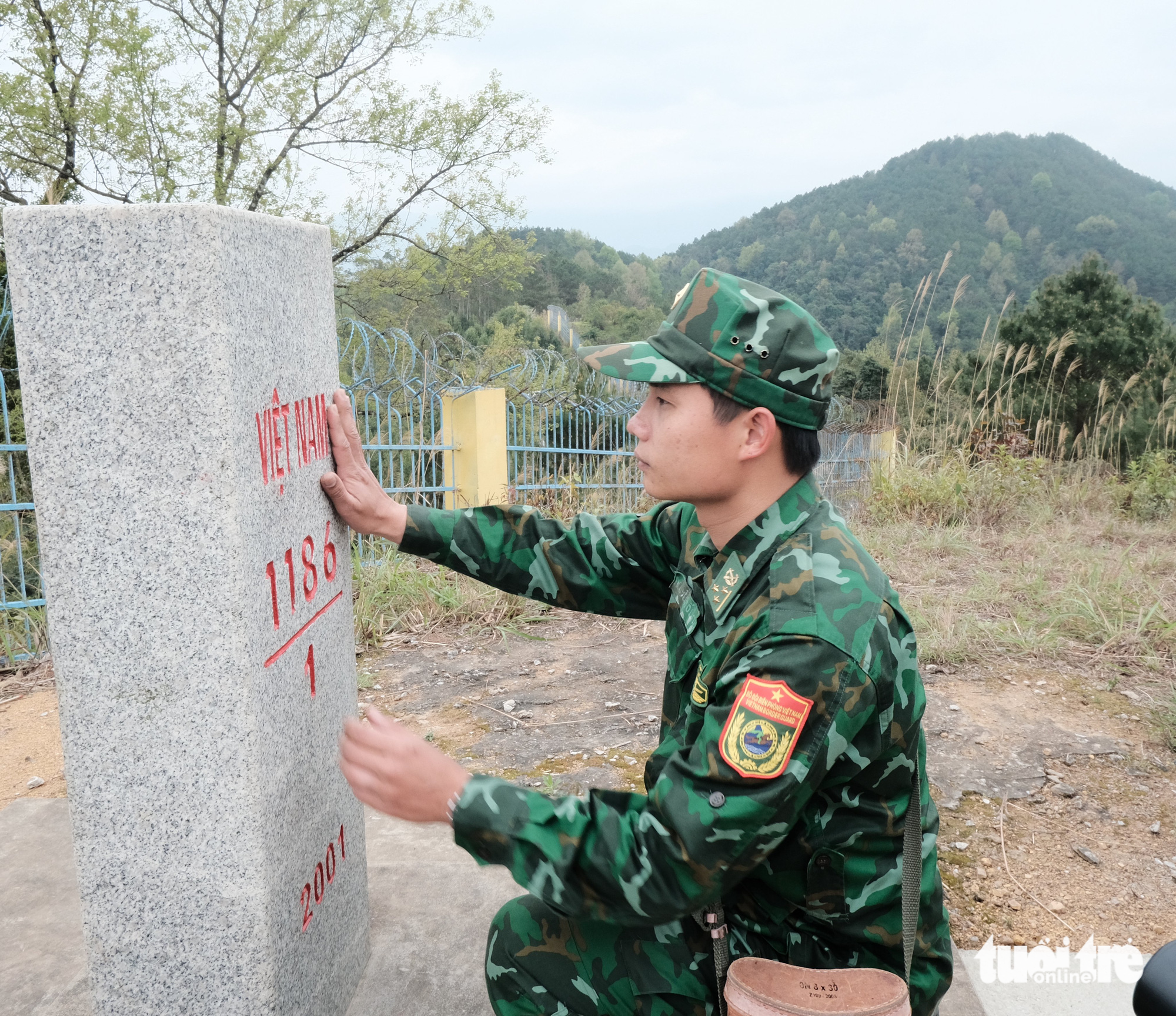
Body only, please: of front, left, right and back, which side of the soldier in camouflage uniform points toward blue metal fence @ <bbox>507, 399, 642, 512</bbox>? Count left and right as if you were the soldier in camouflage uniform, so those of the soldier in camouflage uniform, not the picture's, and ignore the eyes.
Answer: right

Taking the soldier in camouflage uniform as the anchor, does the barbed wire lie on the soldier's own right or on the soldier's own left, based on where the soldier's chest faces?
on the soldier's own right

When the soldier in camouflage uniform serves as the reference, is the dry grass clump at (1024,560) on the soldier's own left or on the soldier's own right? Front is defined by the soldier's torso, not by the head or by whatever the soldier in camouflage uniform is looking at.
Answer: on the soldier's own right

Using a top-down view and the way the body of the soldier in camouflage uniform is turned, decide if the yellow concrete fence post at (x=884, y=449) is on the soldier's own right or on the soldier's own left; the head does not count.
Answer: on the soldier's own right

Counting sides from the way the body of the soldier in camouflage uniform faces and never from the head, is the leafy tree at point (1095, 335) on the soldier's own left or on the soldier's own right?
on the soldier's own right

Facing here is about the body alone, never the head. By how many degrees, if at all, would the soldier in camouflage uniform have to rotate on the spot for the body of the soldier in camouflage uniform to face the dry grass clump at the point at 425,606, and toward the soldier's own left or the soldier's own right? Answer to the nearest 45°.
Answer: approximately 90° to the soldier's own right

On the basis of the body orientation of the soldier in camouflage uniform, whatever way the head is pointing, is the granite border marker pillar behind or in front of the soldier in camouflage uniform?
in front

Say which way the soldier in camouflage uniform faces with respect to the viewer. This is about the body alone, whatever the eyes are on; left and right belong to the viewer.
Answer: facing to the left of the viewer

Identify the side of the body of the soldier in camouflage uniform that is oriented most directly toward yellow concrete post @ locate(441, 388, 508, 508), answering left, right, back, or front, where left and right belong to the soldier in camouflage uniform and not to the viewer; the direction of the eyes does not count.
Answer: right
